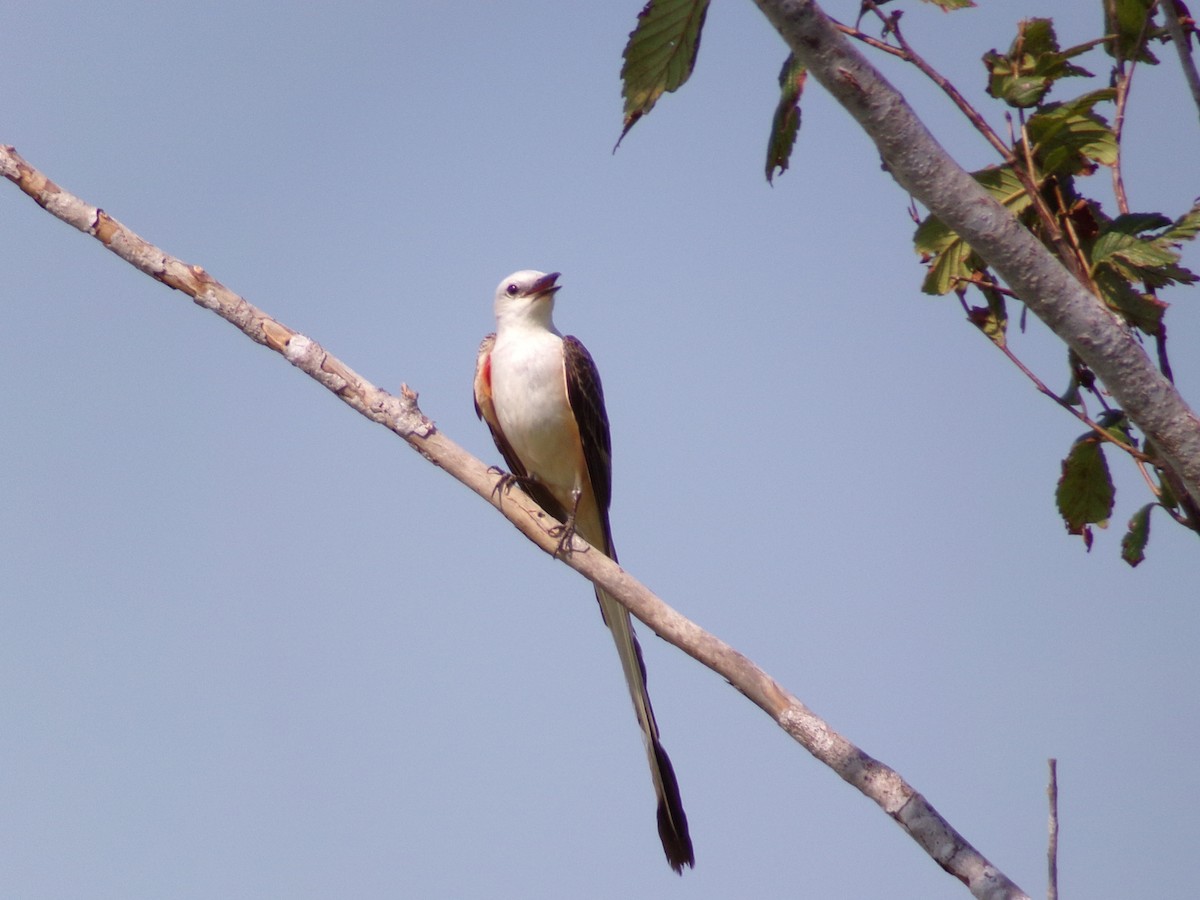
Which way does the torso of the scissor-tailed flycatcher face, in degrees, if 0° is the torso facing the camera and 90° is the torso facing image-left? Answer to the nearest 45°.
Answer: approximately 0°
